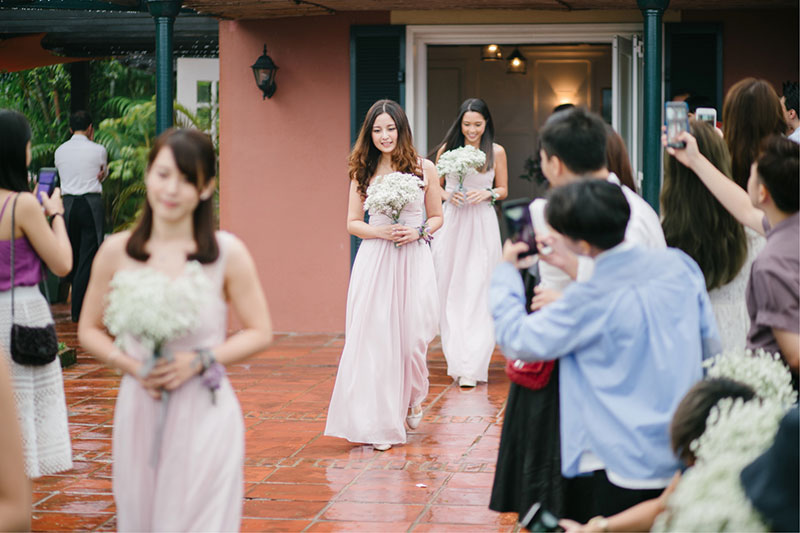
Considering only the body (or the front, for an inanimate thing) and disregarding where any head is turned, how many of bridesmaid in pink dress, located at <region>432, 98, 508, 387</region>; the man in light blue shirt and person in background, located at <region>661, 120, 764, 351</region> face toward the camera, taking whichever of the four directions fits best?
1

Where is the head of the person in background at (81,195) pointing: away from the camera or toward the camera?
away from the camera

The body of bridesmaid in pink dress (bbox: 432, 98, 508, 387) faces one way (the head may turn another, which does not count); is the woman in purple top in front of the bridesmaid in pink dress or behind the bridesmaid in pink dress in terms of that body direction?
in front

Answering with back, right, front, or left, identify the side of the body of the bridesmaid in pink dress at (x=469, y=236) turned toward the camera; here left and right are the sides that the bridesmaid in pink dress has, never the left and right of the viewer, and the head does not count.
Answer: front

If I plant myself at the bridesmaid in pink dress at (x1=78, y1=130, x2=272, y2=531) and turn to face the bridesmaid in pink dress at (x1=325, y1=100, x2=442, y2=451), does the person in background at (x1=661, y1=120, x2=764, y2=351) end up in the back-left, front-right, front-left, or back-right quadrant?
front-right

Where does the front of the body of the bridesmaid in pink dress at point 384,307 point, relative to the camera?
toward the camera

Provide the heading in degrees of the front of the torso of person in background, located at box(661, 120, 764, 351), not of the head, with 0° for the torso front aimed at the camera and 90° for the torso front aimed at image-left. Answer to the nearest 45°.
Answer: approximately 135°

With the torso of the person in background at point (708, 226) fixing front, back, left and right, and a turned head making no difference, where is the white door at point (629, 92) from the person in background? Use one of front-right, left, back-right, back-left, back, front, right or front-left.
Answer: front-right

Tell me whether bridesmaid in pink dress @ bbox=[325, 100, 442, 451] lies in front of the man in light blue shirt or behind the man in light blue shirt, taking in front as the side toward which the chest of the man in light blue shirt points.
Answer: in front

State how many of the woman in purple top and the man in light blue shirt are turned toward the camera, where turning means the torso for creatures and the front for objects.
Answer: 0

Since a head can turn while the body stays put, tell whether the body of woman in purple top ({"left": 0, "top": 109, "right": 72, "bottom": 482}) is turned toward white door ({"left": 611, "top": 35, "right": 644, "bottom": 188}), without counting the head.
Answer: yes

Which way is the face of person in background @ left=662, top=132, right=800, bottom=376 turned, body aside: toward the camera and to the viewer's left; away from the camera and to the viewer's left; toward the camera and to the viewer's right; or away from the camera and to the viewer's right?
away from the camera and to the viewer's left

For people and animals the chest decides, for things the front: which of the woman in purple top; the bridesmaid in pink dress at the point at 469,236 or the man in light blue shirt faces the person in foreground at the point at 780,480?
the bridesmaid in pink dress

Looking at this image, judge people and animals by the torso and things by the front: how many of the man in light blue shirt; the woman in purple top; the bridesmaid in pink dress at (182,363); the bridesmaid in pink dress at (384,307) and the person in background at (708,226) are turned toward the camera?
2

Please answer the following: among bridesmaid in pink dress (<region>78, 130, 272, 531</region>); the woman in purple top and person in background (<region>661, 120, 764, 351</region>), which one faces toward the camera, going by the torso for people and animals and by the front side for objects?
the bridesmaid in pink dress

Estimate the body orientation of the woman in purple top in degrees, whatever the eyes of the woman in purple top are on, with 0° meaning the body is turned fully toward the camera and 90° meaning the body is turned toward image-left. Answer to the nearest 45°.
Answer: approximately 225°

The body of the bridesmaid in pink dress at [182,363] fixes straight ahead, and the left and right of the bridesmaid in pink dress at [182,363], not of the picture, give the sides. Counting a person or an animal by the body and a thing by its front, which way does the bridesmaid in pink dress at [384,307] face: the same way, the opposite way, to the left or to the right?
the same way

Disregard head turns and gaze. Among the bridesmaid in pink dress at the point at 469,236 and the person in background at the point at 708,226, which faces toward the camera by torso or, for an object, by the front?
the bridesmaid in pink dress
